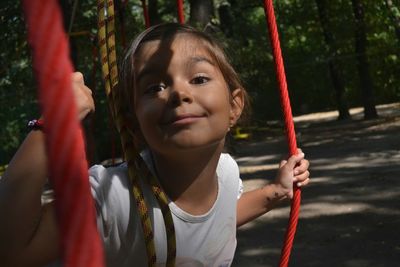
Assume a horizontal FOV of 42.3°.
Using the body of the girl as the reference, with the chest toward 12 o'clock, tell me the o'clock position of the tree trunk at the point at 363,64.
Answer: The tree trunk is roughly at 7 o'clock from the girl.

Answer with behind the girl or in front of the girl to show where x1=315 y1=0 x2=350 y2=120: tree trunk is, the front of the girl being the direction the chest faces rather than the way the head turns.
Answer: behind

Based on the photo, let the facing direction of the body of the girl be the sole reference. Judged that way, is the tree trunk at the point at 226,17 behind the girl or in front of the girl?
behind

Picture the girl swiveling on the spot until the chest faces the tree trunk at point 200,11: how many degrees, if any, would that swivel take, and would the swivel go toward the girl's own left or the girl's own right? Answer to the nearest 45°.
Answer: approximately 180°

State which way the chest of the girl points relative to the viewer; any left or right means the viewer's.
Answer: facing the viewer

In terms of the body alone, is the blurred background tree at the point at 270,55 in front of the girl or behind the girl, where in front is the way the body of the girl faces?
behind

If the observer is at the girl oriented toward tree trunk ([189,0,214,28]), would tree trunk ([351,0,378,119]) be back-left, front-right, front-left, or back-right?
front-right
